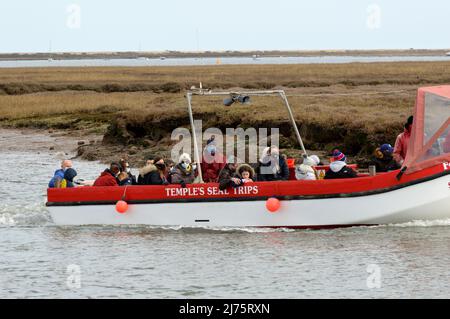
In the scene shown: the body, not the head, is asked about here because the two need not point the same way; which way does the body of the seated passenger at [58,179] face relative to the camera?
to the viewer's right

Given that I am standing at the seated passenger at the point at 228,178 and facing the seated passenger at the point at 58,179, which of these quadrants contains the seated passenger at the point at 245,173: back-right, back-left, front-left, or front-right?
back-right
